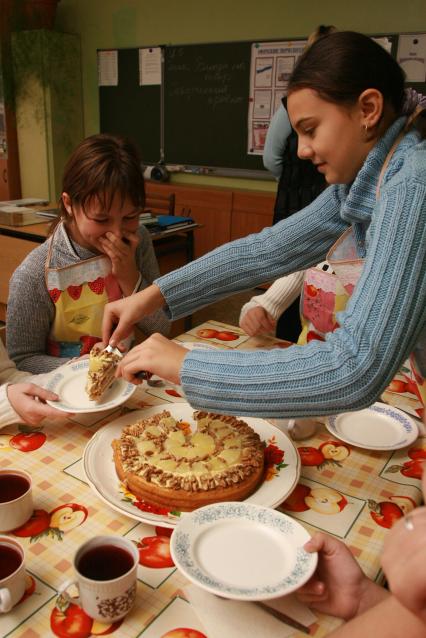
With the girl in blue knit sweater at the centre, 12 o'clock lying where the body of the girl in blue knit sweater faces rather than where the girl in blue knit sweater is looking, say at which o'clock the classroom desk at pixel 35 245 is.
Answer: The classroom desk is roughly at 2 o'clock from the girl in blue knit sweater.

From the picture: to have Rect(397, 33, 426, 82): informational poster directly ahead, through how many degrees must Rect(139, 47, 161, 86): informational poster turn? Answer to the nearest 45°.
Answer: approximately 45° to its left

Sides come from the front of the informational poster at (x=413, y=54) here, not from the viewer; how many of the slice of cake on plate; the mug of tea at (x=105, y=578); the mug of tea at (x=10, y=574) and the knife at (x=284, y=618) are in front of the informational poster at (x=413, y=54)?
4

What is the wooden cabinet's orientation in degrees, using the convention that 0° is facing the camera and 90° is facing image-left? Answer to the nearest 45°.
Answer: approximately 0°

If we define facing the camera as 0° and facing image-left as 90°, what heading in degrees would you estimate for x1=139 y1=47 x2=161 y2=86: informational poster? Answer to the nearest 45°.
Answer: approximately 0°

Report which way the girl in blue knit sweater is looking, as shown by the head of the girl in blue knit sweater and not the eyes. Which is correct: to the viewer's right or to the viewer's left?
to the viewer's left

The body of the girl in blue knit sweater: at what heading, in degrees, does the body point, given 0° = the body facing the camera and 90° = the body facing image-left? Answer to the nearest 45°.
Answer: approximately 90°

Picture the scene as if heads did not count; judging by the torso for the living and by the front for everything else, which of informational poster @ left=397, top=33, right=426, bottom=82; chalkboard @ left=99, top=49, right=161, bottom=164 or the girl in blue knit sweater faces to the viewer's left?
the girl in blue knit sweater
